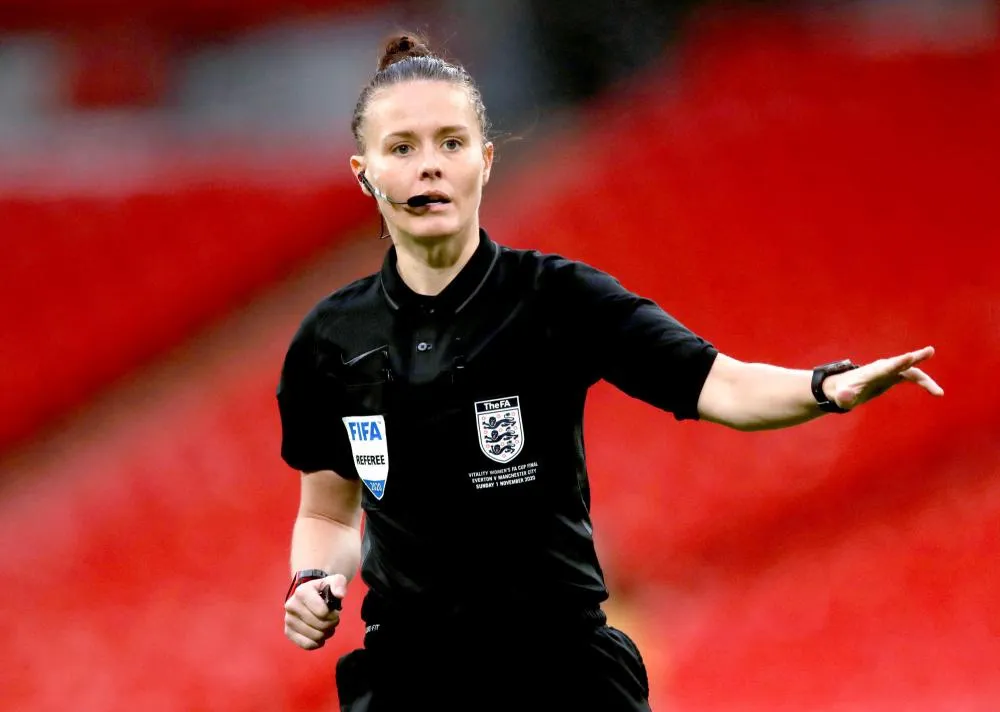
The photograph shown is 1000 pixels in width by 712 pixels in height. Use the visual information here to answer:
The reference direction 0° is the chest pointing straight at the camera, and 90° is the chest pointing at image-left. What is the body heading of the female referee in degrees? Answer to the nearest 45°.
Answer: approximately 0°
